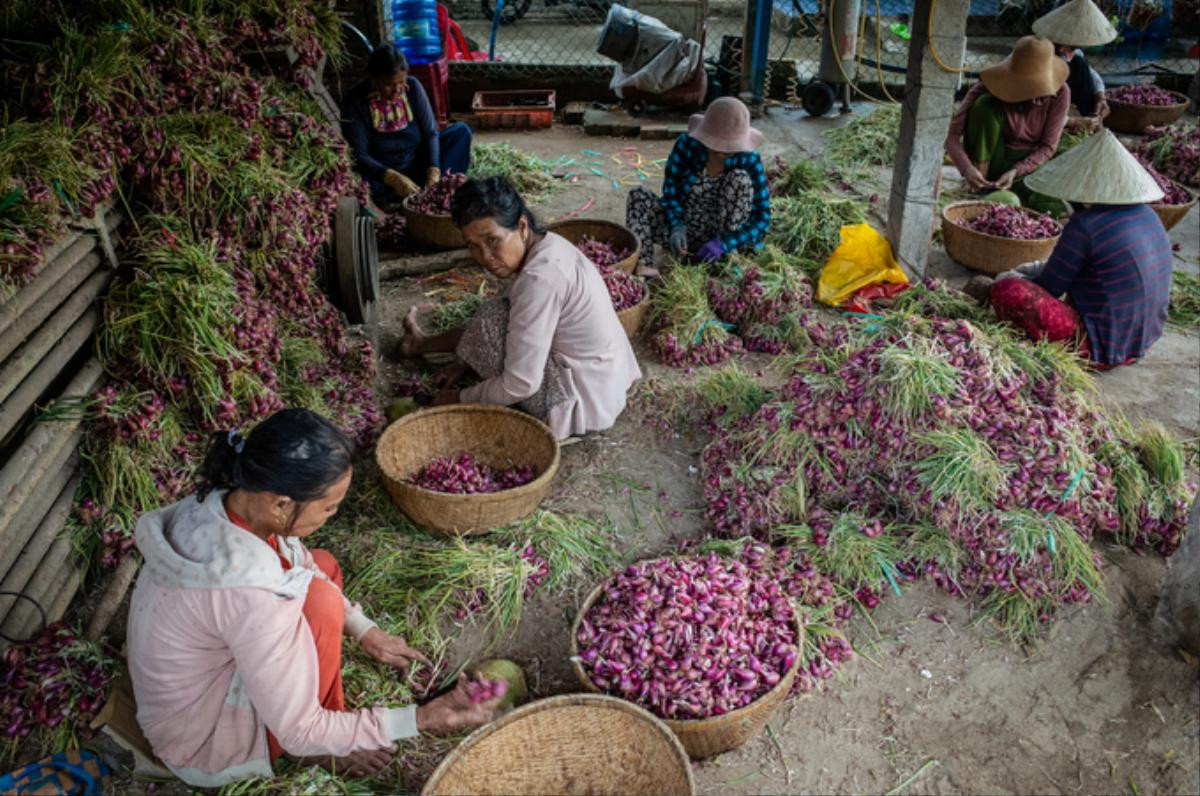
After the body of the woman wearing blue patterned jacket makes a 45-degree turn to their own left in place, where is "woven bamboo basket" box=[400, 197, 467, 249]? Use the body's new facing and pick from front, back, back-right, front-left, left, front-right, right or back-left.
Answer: back-right

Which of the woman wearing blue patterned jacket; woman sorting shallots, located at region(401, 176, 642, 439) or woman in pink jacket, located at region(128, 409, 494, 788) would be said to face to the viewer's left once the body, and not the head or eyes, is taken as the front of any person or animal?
the woman sorting shallots

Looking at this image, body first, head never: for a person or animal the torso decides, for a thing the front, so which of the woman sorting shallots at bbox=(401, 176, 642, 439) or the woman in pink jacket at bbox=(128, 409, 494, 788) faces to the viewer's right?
the woman in pink jacket

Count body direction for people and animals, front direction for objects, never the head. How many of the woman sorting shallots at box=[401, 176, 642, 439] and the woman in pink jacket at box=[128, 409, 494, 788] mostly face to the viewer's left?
1

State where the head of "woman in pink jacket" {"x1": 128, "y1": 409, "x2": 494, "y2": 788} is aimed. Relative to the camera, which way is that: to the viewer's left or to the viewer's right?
to the viewer's right

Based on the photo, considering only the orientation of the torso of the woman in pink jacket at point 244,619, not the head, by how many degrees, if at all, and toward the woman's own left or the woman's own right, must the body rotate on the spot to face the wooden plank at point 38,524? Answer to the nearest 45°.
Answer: approximately 135° to the woman's own left

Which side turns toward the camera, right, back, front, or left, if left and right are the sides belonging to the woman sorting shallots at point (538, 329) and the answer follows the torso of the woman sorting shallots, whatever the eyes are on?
left

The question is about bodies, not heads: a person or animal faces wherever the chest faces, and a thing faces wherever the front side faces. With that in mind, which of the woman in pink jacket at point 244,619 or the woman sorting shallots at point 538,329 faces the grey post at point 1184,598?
the woman in pink jacket

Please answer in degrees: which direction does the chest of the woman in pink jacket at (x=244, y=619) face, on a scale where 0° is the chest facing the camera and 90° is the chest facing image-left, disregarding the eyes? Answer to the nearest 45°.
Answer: approximately 270°

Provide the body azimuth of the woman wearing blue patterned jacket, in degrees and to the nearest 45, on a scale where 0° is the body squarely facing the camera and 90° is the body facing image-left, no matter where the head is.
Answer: approximately 0°

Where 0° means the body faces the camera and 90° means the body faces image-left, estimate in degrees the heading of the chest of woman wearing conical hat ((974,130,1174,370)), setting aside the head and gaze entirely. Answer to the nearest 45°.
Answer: approximately 135°

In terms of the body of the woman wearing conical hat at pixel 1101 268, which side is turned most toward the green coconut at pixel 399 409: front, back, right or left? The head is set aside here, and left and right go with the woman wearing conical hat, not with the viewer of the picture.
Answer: left

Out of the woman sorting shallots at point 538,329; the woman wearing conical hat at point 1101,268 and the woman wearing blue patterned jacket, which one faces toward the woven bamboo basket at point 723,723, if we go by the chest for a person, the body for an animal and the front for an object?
the woman wearing blue patterned jacket
